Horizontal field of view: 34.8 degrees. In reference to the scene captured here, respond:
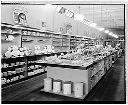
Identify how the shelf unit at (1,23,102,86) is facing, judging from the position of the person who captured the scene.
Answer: facing the viewer and to the right of the viewer
